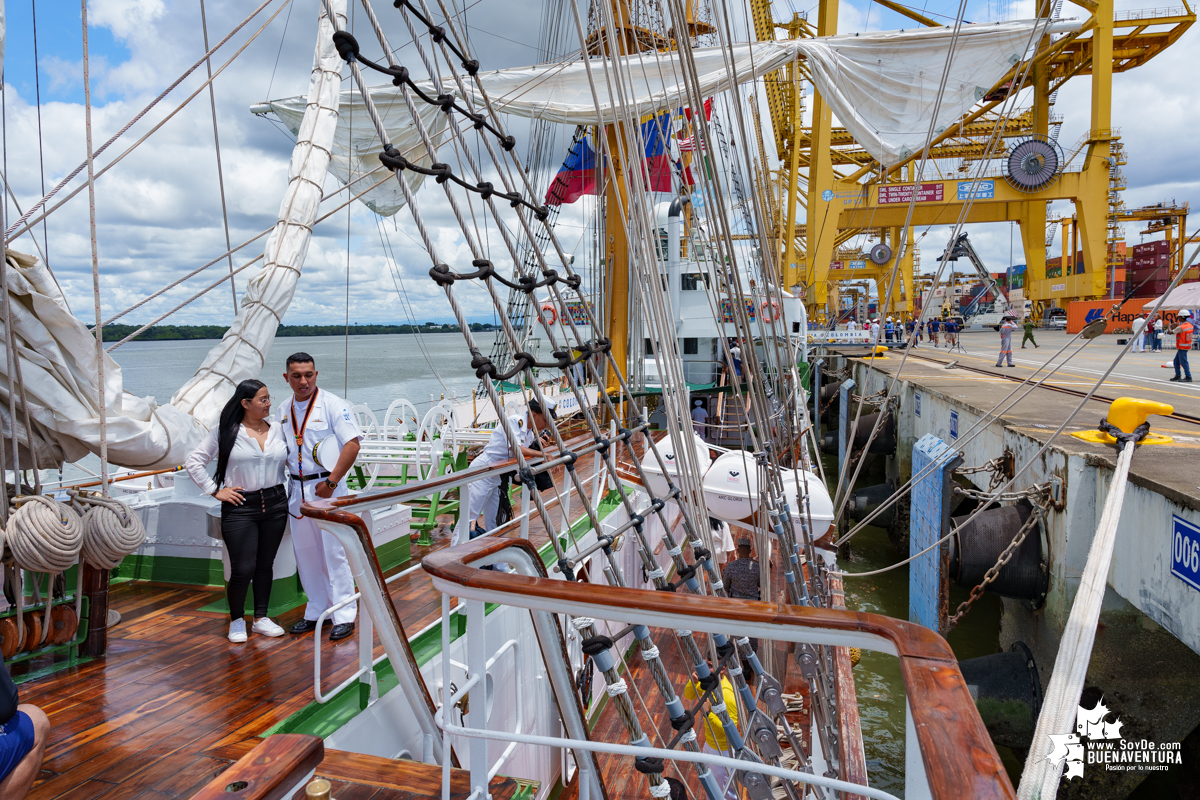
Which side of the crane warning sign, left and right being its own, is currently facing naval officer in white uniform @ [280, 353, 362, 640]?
front

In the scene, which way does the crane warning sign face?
toward the camera

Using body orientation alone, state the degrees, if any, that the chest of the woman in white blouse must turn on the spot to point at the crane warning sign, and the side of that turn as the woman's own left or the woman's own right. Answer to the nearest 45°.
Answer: approximately 90° to the woman's own left

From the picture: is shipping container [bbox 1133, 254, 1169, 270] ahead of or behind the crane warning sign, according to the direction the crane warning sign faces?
behind

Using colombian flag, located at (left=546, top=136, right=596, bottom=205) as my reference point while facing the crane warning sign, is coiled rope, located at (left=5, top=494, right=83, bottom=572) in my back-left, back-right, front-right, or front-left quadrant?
back-right

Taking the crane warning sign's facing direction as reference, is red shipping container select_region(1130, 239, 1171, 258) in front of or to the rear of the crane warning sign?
to the rear

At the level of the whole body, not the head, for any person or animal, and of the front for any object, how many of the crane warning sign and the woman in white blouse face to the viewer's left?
0

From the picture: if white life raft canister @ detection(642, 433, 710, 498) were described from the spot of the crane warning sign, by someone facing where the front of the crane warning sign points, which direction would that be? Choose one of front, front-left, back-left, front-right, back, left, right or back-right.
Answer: front

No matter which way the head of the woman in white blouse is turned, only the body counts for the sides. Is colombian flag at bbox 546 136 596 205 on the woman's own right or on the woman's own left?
on the woman's own left

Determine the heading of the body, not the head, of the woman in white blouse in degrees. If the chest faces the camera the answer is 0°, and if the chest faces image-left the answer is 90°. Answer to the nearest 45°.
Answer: approximately 315°

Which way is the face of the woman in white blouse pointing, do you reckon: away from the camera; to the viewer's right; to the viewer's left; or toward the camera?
to the viewer's right

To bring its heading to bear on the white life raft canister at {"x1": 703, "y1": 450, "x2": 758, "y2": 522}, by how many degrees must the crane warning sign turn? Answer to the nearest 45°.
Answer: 0° — it already faces it
